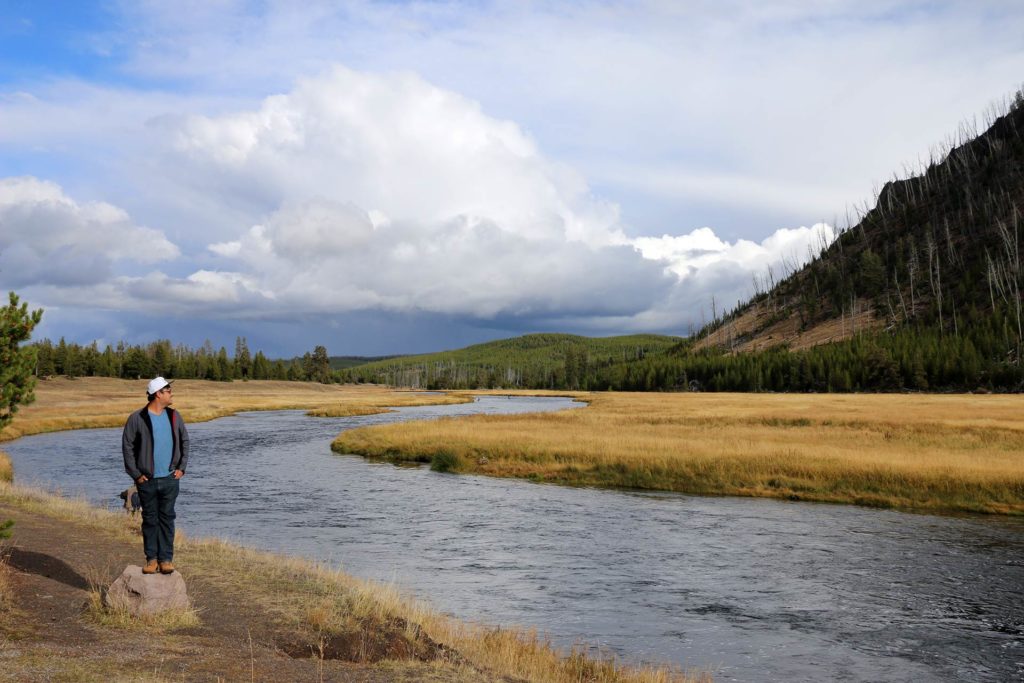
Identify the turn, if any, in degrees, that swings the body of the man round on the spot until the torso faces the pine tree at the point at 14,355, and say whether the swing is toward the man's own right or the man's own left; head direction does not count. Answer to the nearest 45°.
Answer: approximately 135° to the man's own right

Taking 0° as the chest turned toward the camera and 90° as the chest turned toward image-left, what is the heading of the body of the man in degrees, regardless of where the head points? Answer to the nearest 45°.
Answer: approximately 0°

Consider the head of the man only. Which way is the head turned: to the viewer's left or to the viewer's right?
to the viewer's right
